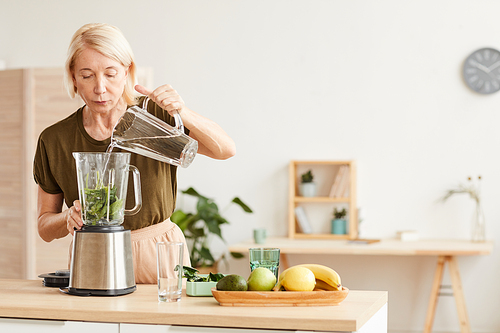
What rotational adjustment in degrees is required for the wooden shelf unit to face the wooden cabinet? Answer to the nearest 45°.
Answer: approximately 90° to its right

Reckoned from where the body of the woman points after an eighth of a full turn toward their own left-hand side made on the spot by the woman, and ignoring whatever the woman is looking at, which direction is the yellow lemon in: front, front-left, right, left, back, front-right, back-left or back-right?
front

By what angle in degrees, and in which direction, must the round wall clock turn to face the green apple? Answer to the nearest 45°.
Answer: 0° — it already faces it

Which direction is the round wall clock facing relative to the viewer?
toward the camera

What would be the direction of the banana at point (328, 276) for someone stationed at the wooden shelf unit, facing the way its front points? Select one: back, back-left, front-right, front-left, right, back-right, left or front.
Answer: front

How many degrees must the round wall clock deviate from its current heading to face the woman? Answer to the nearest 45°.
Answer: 0° — it already faces them

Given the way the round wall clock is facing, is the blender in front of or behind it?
in front

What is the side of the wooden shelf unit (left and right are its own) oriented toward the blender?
front

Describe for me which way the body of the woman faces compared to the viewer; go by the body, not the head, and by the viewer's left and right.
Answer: facing the viewer

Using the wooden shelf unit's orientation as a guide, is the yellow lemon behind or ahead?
ahead

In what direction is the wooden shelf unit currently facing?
toward the camera

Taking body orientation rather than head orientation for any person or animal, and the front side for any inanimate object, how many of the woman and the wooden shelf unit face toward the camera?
2

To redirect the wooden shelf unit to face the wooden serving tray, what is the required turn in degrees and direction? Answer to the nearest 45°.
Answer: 0° — it already faces it
